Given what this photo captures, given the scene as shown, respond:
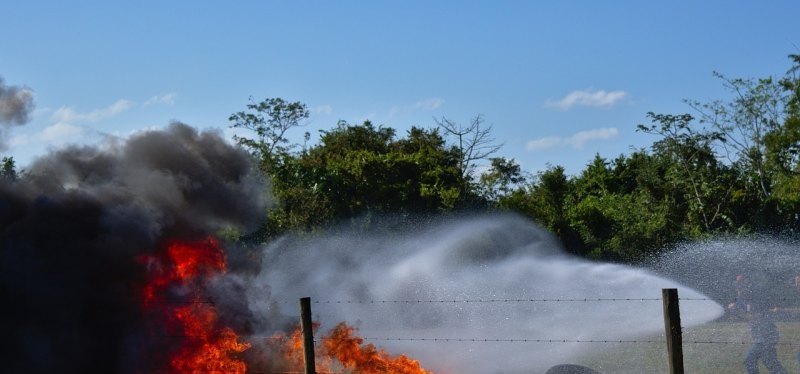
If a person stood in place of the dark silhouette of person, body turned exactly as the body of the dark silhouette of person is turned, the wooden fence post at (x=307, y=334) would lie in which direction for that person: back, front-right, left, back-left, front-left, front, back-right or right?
front-left

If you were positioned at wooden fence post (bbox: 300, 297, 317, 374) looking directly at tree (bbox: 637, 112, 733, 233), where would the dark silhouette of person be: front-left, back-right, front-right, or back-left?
front-right

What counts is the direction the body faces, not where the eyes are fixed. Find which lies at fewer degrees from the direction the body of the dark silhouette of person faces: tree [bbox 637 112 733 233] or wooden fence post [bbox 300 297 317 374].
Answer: the wooden fence post

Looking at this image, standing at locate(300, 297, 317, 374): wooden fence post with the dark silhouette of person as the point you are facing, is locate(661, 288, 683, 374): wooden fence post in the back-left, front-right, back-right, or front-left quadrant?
front-right

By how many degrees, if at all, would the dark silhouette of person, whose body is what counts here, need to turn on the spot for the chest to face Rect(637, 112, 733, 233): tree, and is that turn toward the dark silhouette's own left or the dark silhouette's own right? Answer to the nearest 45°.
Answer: approximately 90° to the dark silhouette's own right

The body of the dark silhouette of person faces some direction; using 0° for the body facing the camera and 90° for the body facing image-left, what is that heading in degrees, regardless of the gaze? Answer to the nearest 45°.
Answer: approximately 90°

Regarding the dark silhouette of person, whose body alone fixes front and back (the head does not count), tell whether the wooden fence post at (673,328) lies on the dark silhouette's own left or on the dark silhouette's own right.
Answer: on the dark silhouette's own left

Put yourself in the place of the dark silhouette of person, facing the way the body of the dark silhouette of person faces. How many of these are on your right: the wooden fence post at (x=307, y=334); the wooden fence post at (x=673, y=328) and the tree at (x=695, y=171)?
1
